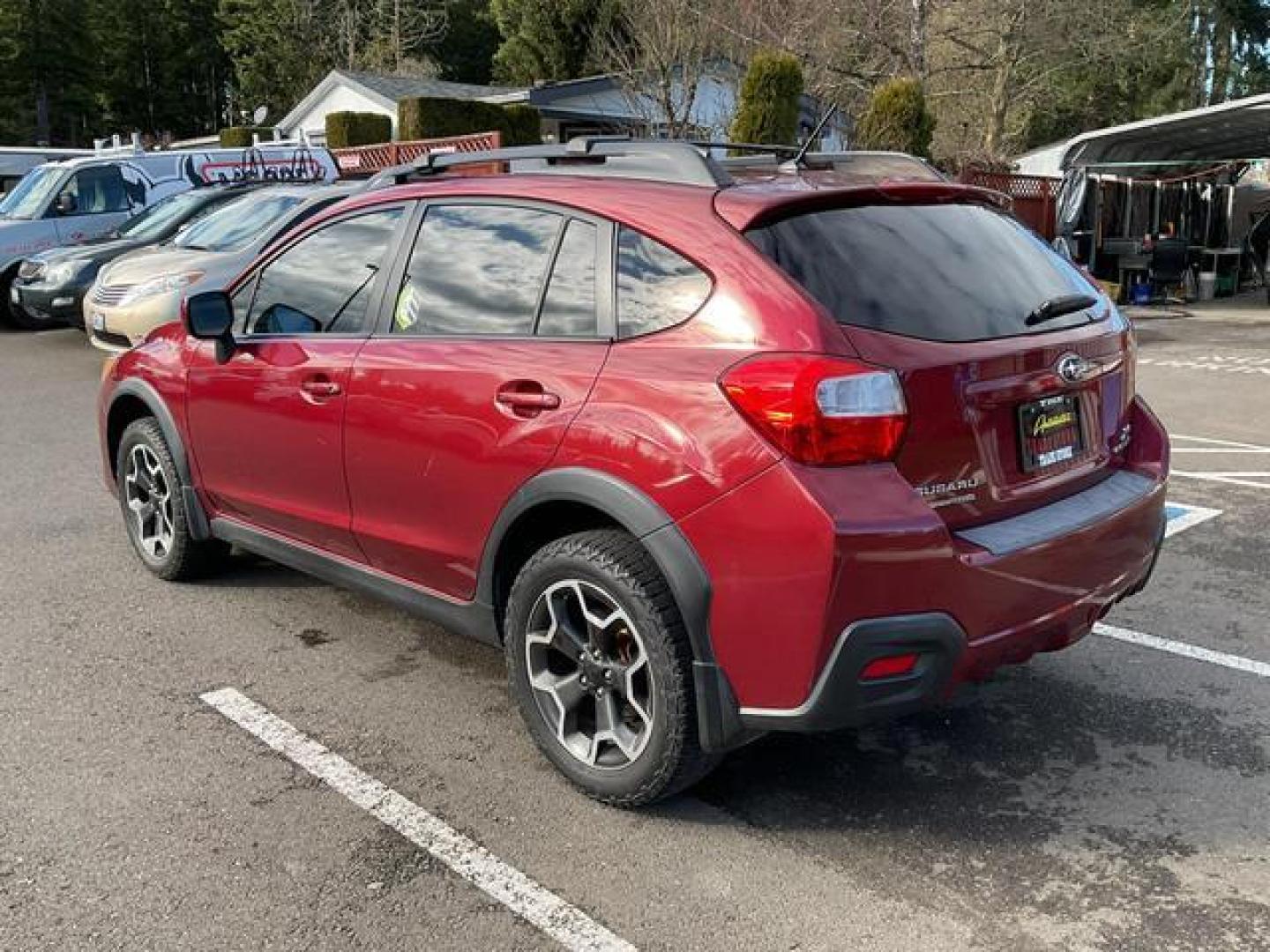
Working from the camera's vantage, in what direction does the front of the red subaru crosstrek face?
facing away from the viewer and to the left of the viewer

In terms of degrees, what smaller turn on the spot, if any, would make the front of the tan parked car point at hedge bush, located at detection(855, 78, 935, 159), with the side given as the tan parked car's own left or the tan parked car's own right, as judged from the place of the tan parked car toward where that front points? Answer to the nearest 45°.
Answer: approximately 180°

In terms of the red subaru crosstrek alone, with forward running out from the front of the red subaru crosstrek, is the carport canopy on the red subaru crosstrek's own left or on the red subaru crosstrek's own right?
on the red subaru crosstrek's own right

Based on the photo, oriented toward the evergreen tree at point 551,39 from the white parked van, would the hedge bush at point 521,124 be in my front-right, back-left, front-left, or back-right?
front-right

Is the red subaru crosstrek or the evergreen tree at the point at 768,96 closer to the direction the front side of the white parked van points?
the red subaru crosstrek

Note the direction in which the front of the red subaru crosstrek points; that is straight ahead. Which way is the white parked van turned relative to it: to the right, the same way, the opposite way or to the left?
to the left

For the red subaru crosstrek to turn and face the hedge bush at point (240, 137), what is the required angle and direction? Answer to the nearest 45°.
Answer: approximately 45° to its right

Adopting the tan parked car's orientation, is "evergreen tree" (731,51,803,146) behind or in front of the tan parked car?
behind

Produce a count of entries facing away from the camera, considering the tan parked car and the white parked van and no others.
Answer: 0

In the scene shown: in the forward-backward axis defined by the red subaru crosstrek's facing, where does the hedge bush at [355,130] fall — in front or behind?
in front

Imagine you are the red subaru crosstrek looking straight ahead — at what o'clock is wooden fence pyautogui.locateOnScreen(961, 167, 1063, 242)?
The wooden fence is roughly at 2 o'clock from the red subaru crosstrek.

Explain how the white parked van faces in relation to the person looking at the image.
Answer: facing the viewer and to the left of the viewer

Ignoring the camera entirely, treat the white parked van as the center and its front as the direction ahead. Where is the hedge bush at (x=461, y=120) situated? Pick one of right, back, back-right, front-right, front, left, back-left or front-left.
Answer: back

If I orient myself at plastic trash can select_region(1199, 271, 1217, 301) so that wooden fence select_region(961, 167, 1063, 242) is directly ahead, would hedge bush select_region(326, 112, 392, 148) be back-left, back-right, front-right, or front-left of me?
front-left
